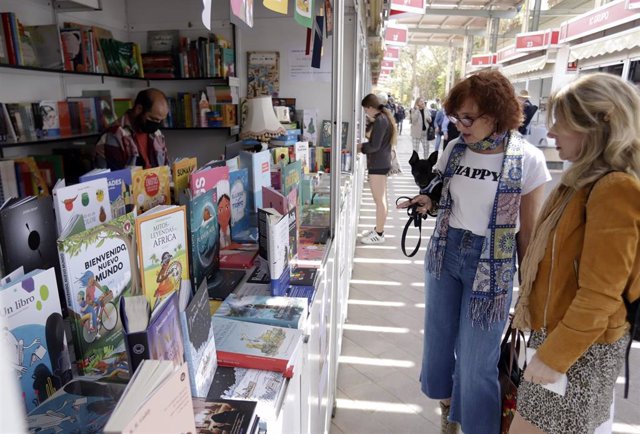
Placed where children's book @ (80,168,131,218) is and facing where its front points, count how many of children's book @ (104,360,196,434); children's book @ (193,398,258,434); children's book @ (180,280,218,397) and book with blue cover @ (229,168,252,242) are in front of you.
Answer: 3

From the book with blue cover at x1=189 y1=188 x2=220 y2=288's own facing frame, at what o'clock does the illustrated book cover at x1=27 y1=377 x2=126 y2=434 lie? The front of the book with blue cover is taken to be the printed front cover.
The illustrated book cover is roughly at 2 o'clock from the book with blue cover.

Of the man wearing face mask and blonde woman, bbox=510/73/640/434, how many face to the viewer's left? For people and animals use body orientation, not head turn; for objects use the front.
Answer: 1

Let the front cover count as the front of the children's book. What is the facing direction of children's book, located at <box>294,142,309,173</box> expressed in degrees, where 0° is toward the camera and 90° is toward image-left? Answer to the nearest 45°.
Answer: approximately 0°

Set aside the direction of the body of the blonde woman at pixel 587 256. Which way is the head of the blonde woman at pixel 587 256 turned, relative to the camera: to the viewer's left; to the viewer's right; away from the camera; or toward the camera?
to the viewer's left

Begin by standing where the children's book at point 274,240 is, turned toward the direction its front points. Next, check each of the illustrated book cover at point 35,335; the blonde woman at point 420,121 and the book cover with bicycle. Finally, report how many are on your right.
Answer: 2

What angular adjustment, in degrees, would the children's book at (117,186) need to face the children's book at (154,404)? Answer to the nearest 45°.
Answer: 0° — it already faces it

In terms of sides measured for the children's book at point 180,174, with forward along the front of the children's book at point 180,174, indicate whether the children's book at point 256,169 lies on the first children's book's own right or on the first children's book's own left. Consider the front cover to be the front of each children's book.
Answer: on the first children's book's own left
